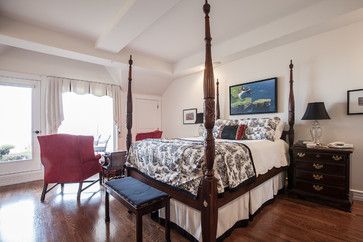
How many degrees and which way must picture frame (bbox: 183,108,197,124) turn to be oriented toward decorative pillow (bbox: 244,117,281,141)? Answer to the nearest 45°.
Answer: approximately 90° to its left

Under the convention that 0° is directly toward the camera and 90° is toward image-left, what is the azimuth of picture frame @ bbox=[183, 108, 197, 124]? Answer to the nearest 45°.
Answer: approximately 45°

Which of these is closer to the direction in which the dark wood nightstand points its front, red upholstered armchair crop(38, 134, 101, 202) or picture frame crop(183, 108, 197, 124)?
the red upholstered armchair

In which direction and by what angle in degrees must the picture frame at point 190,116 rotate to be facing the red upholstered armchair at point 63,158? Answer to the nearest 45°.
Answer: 0° — it already faces it

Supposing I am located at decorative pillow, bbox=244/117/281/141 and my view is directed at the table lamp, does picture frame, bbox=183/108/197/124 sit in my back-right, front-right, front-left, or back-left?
back-left
